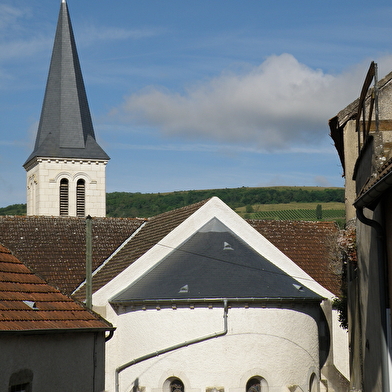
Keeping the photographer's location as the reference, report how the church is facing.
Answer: facing away from the viewer
